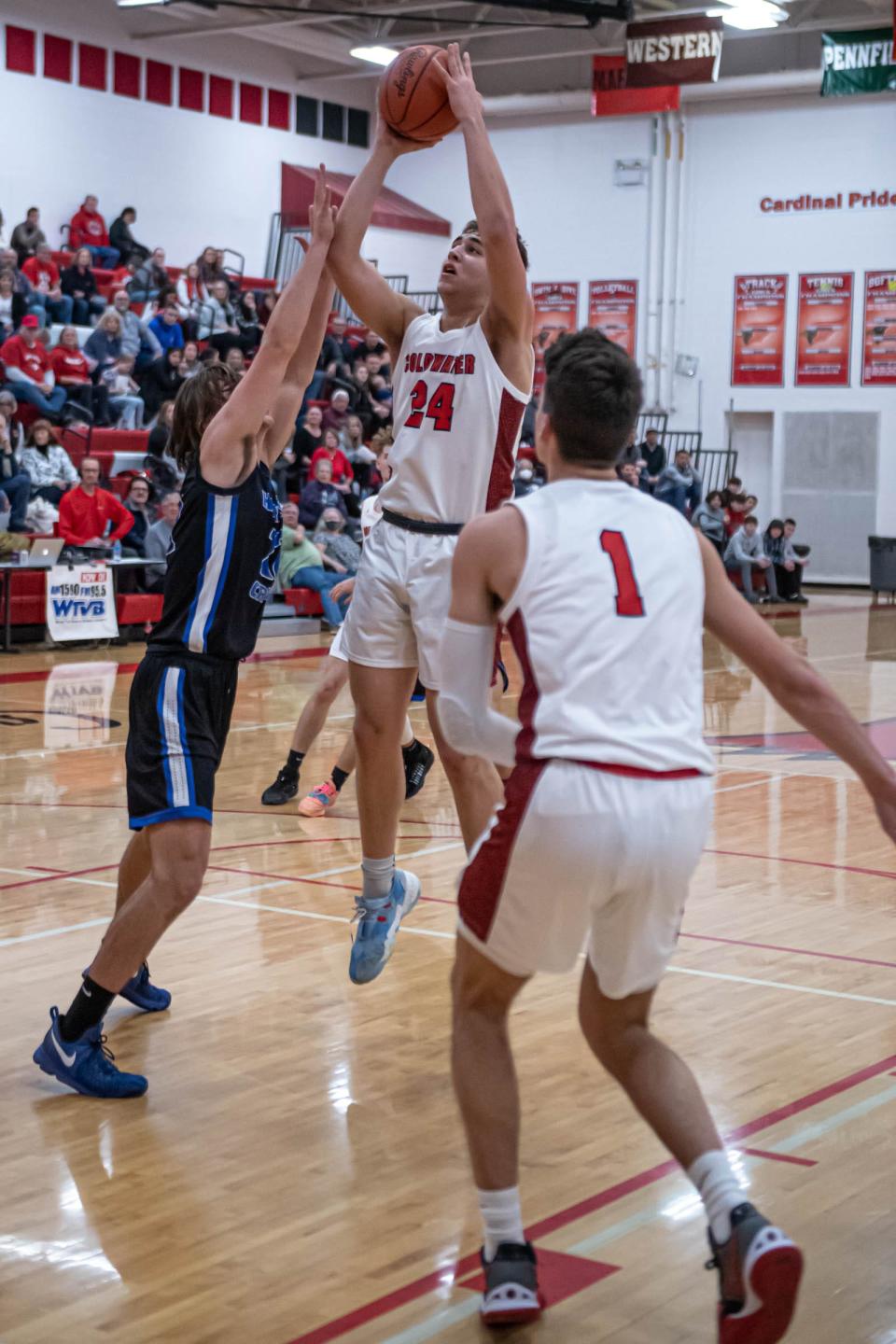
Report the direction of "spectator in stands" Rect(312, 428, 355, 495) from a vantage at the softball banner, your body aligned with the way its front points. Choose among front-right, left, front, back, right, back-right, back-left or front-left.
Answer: front-right

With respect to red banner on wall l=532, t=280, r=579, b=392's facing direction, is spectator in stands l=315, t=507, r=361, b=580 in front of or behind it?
in front

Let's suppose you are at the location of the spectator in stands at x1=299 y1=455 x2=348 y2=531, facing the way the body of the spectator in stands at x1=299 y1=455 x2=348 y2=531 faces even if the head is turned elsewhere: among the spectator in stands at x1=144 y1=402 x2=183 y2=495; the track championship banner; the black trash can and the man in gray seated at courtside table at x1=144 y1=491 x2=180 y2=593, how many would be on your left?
2

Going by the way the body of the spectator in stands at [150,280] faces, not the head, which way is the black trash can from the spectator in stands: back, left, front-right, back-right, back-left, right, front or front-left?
front-left

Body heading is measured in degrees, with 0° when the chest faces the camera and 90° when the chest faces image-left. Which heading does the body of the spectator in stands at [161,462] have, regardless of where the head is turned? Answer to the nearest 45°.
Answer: approximately 315°

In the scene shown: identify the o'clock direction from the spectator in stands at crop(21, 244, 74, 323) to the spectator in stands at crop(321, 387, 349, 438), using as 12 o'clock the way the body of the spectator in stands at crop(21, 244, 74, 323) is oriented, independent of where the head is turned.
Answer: the spectator in stands at crop(321, 387, 349, 438) is roughly at 11 o'clock from the spectator in stands at crop(21, 244, 74, 323).

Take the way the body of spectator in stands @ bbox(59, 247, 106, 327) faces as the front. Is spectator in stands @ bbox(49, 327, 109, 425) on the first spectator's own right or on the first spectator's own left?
on the first spectator's own right

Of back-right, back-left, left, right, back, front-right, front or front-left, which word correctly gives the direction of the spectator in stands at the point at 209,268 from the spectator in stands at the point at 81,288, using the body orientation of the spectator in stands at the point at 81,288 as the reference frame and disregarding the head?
left

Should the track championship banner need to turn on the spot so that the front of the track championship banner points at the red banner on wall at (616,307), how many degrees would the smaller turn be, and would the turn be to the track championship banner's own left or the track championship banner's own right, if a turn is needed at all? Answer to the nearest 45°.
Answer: approximately 90° to the track championship banner's own right

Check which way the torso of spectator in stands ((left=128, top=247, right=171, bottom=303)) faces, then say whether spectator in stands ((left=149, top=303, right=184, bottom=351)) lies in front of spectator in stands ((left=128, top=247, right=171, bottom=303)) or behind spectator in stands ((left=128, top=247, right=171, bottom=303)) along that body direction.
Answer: in front

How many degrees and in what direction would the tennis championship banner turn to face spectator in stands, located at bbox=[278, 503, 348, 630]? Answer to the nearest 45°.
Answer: approximately 45° to its right
